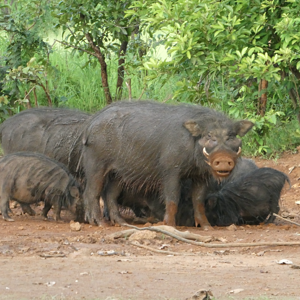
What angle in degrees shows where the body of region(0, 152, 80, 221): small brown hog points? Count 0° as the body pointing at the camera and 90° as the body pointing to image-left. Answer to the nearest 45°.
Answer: approximately 270°

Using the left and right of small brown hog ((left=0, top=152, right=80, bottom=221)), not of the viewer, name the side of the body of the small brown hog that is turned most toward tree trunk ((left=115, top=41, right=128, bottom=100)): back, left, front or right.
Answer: left

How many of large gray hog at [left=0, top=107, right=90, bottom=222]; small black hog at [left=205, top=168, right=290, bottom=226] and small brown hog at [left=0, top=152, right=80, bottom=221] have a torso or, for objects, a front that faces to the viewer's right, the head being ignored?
2

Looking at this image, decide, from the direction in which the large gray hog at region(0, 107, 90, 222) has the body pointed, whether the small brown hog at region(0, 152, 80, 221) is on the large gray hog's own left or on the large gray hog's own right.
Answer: on the large gray hog's own right

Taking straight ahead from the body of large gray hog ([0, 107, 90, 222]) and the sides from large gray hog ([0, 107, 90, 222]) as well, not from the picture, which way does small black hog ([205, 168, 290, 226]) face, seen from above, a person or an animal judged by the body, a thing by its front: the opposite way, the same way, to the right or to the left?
the opposite way

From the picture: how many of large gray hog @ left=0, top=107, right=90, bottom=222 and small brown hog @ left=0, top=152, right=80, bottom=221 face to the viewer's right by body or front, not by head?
2

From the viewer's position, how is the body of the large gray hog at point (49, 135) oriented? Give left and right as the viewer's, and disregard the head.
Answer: facing to the right of the viewer

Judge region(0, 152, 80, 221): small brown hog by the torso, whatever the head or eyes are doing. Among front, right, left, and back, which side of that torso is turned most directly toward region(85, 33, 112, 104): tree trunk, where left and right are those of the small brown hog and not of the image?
left
